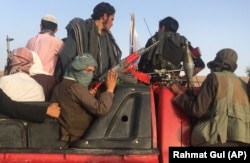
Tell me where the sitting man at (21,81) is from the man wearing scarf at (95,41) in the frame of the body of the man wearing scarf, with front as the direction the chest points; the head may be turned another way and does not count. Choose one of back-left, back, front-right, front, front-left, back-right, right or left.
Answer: right

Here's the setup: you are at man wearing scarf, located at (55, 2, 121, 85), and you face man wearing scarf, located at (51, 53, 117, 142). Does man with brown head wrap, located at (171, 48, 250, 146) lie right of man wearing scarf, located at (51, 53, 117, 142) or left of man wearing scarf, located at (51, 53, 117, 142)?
left

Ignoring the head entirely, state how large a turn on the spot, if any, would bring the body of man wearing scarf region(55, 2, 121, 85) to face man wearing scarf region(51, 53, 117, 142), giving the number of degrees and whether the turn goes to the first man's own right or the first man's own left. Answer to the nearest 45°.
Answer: approximately 45° to the first man's own right

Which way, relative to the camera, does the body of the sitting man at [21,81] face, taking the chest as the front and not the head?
away from the camera

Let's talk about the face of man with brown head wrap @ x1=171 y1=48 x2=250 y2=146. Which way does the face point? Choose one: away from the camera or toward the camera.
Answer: away from the camera

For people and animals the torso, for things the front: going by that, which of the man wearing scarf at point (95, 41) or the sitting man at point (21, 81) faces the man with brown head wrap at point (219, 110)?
the man wearing scarf

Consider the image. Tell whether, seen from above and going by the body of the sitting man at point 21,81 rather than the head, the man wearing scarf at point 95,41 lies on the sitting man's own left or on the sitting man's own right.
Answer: on the sitting man's own right

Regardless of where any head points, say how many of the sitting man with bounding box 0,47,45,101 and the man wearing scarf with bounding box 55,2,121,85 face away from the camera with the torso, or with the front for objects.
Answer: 1
